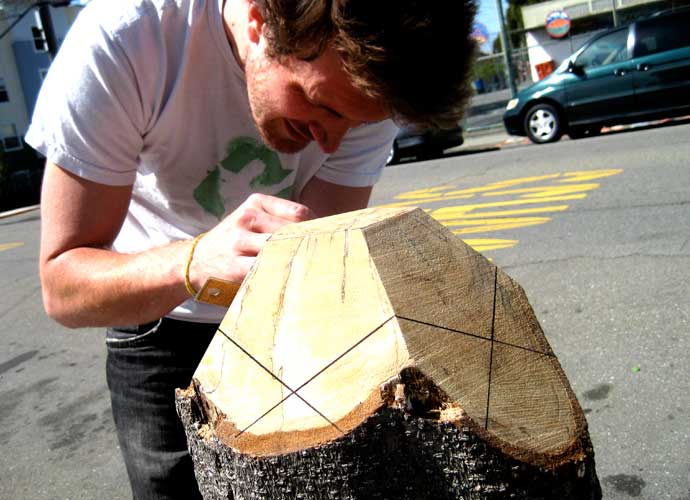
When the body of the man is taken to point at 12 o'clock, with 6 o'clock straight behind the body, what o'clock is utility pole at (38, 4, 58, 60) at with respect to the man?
The utility pole is roughly at 7 o'clock from the man.

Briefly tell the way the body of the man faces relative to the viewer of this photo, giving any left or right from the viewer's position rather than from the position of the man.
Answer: facing the viewer and to the right of the viewer

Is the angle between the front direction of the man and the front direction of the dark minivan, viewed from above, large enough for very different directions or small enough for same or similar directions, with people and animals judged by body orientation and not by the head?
very different directions

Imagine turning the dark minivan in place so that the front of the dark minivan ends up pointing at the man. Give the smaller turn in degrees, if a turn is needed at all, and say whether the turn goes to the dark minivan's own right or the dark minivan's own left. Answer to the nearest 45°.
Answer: approximately 90° to the dark minivan's own left

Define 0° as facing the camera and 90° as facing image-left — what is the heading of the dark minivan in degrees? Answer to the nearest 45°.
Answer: approximately 90°
